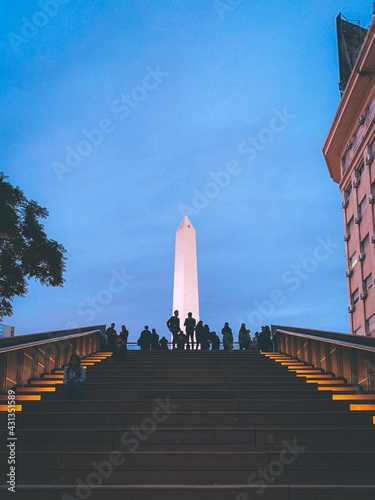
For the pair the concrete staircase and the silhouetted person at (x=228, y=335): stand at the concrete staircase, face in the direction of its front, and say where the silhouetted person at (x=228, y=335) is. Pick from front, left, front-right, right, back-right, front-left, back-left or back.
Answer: back

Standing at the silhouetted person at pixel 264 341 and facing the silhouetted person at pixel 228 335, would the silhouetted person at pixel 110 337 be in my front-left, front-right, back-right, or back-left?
front-left

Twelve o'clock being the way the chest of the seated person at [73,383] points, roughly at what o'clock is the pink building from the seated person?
The pink building is roughly at 7 o'clock from the seated person.

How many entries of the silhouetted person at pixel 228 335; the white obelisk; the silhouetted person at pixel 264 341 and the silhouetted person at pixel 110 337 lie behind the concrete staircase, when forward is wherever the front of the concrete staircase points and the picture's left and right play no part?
4

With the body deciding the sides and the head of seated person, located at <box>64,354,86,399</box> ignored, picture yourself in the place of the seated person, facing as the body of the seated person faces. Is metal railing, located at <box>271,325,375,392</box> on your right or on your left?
on your left

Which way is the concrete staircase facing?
toward the camera

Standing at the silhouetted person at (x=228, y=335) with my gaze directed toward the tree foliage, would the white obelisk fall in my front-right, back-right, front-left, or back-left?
back-right

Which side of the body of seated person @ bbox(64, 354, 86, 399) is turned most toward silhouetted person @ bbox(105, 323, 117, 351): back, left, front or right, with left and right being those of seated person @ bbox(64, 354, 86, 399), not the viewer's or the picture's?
back

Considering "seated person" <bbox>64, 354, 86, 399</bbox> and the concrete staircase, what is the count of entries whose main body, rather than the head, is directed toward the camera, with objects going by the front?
2
